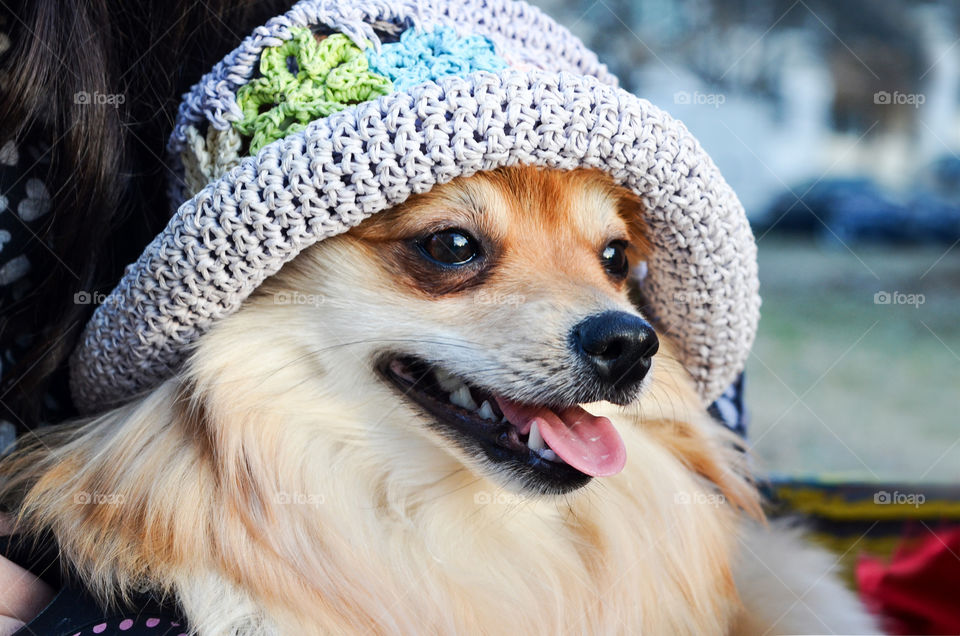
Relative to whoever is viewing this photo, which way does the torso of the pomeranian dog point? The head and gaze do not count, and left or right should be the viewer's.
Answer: facing the viewer and to the right of the viewer
